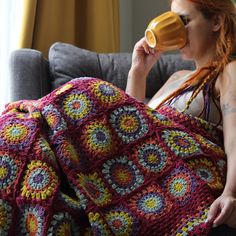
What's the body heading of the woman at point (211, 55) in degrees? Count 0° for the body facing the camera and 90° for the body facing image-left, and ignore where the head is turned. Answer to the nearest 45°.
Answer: approximately 45°
